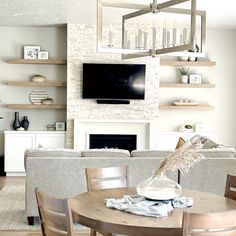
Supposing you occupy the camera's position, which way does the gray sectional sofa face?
facing away from the viewer

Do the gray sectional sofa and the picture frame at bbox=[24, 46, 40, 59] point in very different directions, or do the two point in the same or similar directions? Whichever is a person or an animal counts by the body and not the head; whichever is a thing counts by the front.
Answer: very different directions

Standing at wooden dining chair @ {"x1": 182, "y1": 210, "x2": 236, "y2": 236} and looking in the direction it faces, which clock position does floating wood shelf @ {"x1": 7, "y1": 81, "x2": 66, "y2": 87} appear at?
The floating wood shelf is roughly at 11 o'clock from the wooden dining chair.

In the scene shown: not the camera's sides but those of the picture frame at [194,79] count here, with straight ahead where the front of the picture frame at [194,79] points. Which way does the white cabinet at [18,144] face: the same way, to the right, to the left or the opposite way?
the same way

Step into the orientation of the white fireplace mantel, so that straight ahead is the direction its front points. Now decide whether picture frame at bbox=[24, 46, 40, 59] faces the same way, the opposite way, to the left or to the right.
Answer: the same way

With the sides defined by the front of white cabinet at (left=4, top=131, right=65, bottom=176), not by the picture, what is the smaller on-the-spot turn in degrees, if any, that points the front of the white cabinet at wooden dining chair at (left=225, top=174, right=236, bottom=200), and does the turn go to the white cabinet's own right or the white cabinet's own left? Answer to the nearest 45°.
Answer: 0° — it already faces it

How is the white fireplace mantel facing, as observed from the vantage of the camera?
facing the viewer

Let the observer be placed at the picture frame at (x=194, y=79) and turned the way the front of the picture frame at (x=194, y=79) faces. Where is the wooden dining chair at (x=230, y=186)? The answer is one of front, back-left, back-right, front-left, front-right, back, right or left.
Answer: front

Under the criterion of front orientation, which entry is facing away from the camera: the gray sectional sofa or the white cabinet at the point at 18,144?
the gray sectional sofa

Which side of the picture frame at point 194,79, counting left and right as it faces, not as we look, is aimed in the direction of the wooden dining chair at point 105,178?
front

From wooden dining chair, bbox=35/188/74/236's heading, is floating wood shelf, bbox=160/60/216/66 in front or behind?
in front

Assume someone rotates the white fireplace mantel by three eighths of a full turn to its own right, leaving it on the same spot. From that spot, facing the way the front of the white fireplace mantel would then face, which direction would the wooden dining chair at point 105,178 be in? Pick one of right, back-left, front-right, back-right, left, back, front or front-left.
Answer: back-left

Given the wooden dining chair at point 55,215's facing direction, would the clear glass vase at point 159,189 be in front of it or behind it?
in front

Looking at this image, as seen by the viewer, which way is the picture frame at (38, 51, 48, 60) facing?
toward the camera

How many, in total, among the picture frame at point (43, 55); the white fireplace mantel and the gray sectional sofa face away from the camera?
1

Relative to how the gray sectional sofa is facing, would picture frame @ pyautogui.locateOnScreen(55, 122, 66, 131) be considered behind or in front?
in front

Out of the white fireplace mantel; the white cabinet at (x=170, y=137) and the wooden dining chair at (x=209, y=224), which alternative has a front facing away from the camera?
the wooden dining chair

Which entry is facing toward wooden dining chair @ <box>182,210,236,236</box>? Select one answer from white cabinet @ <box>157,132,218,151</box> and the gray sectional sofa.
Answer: the white cabinet

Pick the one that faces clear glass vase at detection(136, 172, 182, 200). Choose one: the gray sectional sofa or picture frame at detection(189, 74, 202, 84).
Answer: the picture frame

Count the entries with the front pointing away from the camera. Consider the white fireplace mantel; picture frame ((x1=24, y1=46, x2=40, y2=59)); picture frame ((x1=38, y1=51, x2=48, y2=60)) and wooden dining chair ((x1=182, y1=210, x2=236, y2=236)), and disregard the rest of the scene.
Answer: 1

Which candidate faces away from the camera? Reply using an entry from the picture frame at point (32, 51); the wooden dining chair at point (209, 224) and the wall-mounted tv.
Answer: the wooden dining chair

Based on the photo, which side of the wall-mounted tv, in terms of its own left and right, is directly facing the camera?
front
